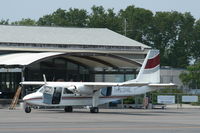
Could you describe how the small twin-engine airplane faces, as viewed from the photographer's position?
facing the viewer and to the left of the viewer
